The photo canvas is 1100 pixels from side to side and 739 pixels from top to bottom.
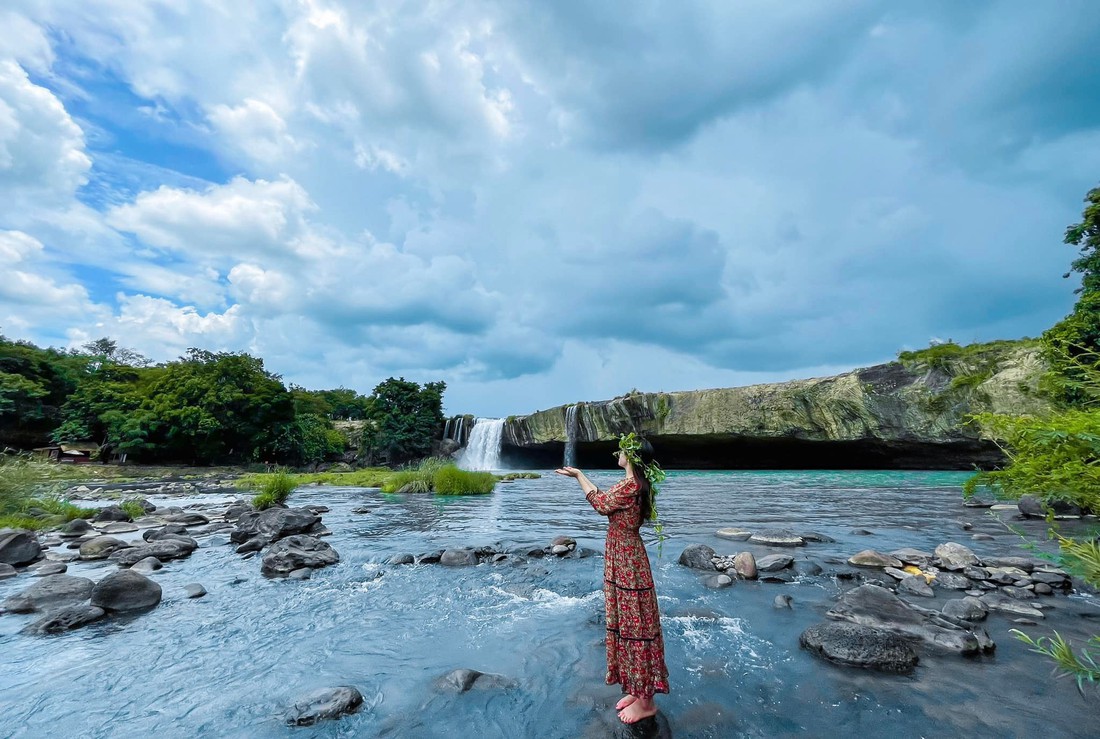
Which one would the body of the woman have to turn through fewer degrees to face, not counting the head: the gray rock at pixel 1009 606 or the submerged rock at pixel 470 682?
the submerged rock

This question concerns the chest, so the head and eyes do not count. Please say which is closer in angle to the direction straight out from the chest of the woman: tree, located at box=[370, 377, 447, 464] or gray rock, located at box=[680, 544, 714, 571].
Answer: the tree

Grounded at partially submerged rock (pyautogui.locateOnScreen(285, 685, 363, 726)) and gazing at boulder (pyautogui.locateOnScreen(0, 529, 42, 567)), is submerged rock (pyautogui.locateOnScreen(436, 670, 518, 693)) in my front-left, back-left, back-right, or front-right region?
back-right

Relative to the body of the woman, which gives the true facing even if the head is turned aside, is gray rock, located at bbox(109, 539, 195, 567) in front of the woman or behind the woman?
in front

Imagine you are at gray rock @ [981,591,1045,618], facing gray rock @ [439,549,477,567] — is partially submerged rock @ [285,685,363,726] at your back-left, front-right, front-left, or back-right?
front-left

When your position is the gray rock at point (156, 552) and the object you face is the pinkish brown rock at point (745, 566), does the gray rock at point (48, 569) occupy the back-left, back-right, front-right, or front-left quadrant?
back-right

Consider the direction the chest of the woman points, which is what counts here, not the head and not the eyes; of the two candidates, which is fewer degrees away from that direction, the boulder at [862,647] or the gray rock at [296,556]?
the gray rock

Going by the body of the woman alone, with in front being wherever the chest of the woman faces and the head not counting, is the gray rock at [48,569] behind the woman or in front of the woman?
in front

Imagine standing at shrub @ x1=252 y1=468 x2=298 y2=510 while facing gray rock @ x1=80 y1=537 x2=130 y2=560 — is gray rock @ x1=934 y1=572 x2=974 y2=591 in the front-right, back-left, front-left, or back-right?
front-left

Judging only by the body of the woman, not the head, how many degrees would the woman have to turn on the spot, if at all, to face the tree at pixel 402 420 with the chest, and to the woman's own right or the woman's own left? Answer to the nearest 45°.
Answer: approximately 45° to the woman's own right
